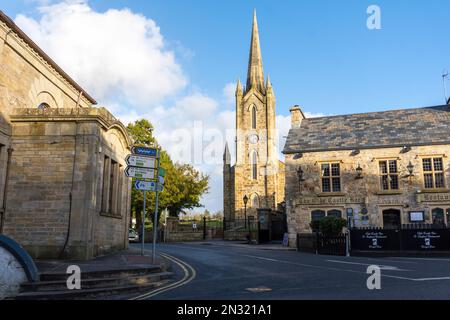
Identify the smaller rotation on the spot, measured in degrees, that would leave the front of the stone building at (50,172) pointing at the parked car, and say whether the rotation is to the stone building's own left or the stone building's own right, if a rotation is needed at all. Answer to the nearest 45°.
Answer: approximately 90° to the stone building's own left

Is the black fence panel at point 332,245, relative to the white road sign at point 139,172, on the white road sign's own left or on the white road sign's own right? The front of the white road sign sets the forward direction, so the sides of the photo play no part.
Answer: on the white road sign's own left

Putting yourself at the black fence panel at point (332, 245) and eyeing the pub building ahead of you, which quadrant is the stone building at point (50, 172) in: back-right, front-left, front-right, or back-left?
back-left

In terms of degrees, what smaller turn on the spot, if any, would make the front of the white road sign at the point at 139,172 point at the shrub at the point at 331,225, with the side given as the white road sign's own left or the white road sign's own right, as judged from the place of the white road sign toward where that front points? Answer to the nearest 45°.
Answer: approximately 135° to the white road sign's own left

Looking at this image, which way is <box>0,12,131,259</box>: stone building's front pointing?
to the viewer's right

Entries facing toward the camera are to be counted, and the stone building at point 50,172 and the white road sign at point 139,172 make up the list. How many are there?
1

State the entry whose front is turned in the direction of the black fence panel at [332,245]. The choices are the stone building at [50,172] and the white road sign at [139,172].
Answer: the stone building

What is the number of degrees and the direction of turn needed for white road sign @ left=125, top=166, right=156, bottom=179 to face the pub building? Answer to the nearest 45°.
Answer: approximately 135° to its left

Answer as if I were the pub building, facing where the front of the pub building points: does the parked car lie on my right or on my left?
on my right

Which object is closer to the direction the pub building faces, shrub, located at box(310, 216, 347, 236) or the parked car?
the shrub

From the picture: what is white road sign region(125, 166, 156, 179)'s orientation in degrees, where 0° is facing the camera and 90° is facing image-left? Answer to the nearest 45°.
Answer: approximately 0°

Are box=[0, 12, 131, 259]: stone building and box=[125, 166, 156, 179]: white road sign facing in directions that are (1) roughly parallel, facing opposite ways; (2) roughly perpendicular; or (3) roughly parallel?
roughly perpendicular

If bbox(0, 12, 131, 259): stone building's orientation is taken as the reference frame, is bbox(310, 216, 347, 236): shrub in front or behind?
in front

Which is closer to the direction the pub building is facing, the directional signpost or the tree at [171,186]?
the directional signpost
